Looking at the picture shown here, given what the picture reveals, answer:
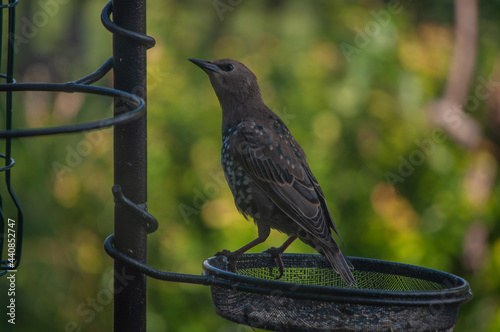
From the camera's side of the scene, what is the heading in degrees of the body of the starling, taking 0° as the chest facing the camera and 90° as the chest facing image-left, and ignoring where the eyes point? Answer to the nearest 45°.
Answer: approximately 90°
